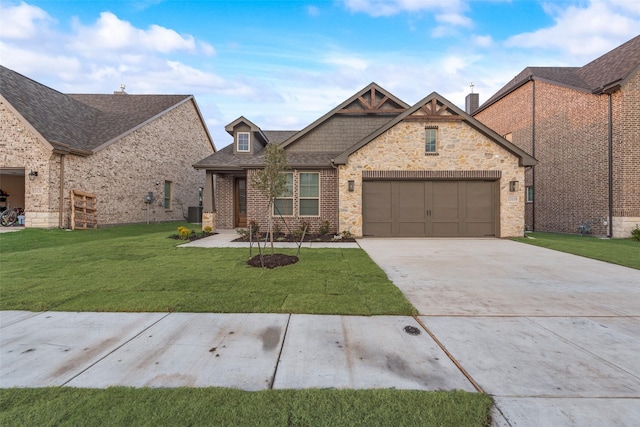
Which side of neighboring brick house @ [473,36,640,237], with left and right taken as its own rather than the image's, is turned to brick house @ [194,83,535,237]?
right

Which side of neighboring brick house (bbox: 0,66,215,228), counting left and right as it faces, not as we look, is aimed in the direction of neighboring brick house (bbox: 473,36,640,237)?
left

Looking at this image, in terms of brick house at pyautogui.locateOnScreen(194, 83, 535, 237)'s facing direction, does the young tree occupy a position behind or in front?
in front

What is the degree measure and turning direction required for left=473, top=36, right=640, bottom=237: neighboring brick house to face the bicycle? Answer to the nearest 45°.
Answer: approximately 90° to its right

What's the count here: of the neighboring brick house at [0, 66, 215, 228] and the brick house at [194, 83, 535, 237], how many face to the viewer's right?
0

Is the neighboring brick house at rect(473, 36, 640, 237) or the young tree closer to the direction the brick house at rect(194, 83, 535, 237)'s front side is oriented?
the young tree

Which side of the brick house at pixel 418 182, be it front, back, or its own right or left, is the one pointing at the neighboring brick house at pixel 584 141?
left

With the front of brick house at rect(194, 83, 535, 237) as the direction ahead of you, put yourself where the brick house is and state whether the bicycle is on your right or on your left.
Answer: on your right

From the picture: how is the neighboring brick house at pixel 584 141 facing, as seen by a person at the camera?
facing the viewer and to the right of the viewer

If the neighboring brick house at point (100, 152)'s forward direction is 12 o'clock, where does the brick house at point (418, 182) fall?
The brick house is roughly at 9 o'clock from the neighboring brick house.

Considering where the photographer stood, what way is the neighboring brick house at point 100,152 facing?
facing the viewer and to the left of the viewer
